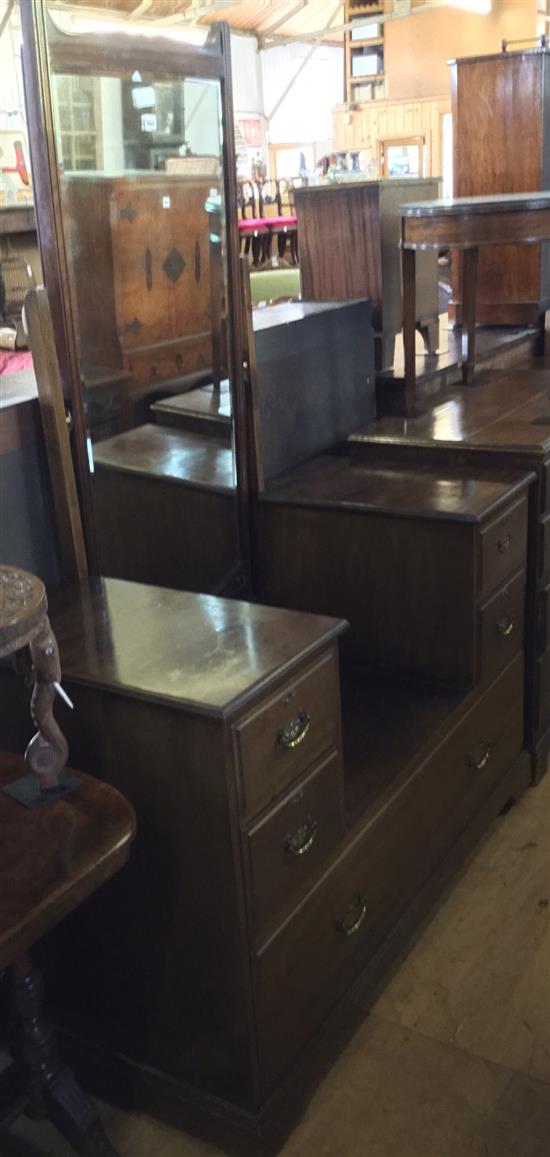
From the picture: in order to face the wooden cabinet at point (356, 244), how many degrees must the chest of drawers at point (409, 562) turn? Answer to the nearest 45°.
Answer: approximately 135° to its left

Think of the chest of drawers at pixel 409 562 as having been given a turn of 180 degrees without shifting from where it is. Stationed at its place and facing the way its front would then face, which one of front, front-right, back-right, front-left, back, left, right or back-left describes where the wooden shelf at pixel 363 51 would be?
front-right

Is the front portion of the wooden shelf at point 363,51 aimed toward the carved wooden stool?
yes

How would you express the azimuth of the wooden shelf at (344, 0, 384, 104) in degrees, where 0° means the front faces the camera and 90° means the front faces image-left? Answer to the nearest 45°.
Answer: approximately 0°

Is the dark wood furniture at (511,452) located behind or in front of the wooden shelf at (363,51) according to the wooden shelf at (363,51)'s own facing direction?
in front

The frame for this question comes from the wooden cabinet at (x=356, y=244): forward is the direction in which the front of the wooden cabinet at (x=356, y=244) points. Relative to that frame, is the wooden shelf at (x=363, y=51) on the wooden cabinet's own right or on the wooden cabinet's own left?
on the wooden cabinet's own left

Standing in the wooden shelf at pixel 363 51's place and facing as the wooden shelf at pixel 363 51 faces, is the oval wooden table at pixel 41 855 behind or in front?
in front
